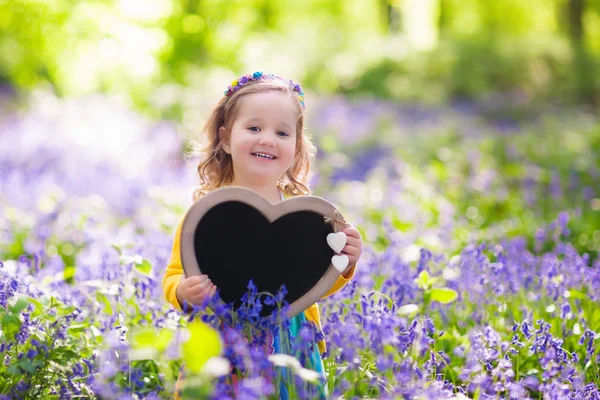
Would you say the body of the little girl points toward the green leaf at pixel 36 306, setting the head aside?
no

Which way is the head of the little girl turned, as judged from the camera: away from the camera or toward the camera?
toward the camera

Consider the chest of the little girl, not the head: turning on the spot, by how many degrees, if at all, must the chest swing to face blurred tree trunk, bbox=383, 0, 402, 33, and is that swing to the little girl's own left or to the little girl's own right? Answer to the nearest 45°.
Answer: approximately 180°

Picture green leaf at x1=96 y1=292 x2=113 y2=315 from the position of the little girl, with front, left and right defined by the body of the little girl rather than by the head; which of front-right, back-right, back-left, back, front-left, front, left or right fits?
back-right

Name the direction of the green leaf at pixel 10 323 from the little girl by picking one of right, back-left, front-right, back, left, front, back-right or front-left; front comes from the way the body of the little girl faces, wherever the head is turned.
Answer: right

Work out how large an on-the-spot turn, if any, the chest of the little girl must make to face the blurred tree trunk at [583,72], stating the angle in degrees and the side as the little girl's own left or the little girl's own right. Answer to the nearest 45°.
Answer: approximately 135° to the little girl's own left

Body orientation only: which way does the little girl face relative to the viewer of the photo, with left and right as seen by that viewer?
facing the viewer

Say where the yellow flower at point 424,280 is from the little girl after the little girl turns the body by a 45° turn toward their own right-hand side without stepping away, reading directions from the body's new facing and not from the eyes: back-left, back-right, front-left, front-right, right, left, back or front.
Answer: back

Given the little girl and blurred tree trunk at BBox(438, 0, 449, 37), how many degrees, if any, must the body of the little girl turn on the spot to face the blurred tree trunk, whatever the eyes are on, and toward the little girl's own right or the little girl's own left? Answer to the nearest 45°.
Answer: approximately 180°

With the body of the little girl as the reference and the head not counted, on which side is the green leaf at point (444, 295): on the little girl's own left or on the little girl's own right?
on the little girl's own left

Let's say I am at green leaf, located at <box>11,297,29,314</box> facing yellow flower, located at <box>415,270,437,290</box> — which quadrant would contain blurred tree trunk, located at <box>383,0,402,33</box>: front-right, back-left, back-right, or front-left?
front-left
